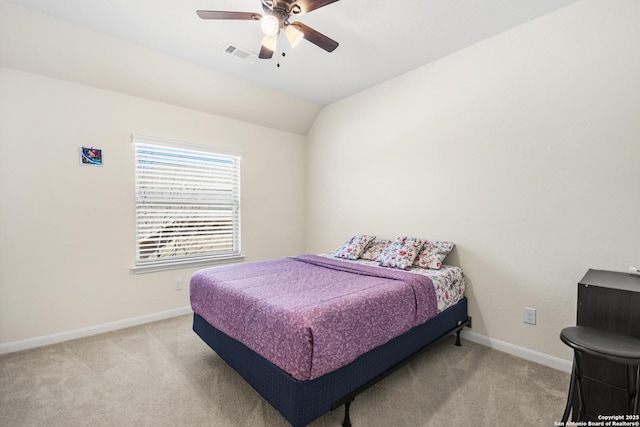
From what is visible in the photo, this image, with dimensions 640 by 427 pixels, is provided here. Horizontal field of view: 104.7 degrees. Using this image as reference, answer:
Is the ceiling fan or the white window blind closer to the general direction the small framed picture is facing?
the ceiling fan

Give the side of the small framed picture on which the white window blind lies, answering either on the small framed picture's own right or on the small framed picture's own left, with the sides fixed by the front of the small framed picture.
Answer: on the small framed picture's own left

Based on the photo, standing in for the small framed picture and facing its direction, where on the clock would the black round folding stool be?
The black round folding stool is roughly at 11 o'clock from the small framed picture.

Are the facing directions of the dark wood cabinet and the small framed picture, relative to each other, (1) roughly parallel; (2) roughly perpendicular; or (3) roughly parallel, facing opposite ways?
roughly perpendicular

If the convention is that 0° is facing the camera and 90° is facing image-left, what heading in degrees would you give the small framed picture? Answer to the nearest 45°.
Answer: approximately 0°

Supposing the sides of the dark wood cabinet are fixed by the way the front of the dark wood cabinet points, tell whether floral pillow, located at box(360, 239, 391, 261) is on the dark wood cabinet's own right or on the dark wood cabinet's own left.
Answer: on the dark wood cabinet's own right

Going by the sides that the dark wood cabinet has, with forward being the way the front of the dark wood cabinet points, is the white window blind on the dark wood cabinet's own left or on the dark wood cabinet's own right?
on the dark wood cabinet's own right

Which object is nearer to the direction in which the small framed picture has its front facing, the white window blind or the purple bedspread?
the purple bedspread
